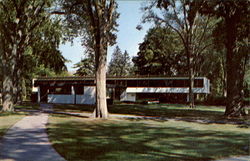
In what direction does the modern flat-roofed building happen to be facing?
toward the camera

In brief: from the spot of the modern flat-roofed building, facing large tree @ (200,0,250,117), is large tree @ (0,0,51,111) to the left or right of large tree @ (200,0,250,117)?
right

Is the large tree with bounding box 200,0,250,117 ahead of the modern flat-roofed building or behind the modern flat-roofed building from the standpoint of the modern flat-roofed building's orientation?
ahead
